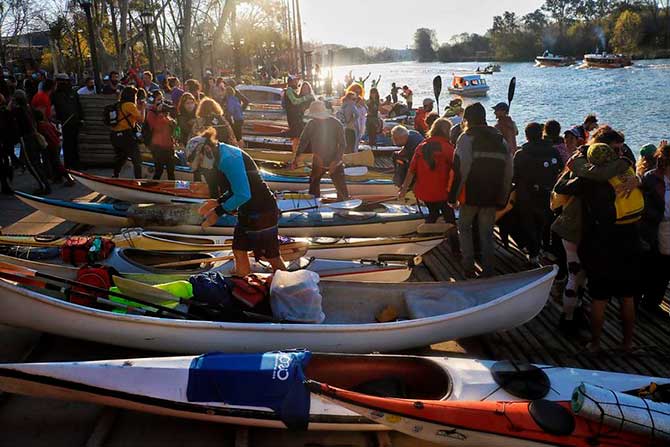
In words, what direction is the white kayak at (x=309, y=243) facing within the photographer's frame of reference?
facing to the right of the viewer

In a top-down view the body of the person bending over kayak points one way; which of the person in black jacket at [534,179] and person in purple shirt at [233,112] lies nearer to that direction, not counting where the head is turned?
the person in purple shirt

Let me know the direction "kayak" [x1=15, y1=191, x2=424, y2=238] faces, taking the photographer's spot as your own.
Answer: facing to the left of the viewer

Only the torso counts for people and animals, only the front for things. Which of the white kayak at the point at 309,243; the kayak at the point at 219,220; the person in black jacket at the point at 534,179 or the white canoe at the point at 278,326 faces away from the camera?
the person in black jacket

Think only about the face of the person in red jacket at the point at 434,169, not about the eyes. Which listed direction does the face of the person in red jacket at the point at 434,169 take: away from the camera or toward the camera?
away from the camera

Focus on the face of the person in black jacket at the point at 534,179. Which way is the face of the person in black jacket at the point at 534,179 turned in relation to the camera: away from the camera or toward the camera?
away from the camera

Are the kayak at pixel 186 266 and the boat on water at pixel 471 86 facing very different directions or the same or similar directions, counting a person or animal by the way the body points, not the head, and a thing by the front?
very different directions

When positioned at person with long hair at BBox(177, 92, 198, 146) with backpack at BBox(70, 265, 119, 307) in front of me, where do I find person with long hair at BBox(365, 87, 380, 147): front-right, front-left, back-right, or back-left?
back-left

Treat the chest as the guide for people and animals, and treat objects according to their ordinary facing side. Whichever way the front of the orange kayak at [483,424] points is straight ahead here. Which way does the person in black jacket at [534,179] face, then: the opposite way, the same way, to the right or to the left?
to the right

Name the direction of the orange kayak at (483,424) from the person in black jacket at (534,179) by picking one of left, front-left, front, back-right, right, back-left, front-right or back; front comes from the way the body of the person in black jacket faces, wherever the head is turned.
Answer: back

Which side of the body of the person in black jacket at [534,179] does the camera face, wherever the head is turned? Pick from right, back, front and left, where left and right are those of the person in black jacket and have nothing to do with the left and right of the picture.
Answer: back
